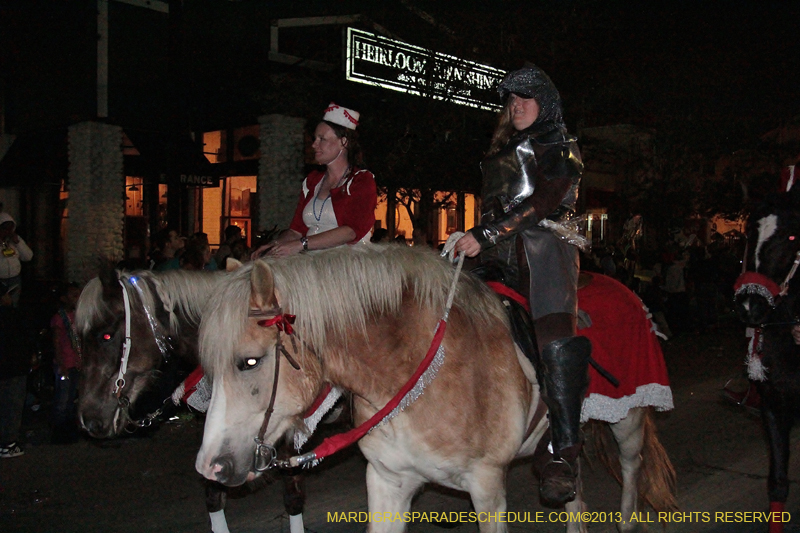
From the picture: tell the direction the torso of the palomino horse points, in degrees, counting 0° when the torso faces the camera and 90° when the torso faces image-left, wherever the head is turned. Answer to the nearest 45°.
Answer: approximately 45°

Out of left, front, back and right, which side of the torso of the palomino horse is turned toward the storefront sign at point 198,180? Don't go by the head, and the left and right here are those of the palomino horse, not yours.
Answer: right

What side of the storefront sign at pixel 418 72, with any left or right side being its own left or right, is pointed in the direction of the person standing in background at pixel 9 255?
right

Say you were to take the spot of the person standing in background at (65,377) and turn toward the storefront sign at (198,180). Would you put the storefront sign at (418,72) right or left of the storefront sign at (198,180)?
right

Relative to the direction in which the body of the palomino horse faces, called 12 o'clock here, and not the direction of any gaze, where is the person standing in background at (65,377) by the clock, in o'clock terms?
The person standing in background is roughly at 3 o'clock from the palomino horse.

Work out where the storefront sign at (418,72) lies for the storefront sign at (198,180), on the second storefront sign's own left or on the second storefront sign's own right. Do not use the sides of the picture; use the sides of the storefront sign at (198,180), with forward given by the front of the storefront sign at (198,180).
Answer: on the second storefront sign's own left

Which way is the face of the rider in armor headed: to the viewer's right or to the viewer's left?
to the viewer's left

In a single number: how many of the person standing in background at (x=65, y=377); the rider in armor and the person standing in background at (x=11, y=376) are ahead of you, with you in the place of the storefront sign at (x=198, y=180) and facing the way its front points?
3

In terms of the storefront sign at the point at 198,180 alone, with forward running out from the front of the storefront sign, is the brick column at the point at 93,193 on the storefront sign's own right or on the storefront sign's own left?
on the storefront sign's own right

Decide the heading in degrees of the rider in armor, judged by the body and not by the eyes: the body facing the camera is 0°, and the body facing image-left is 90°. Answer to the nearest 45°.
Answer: approximately 45°
